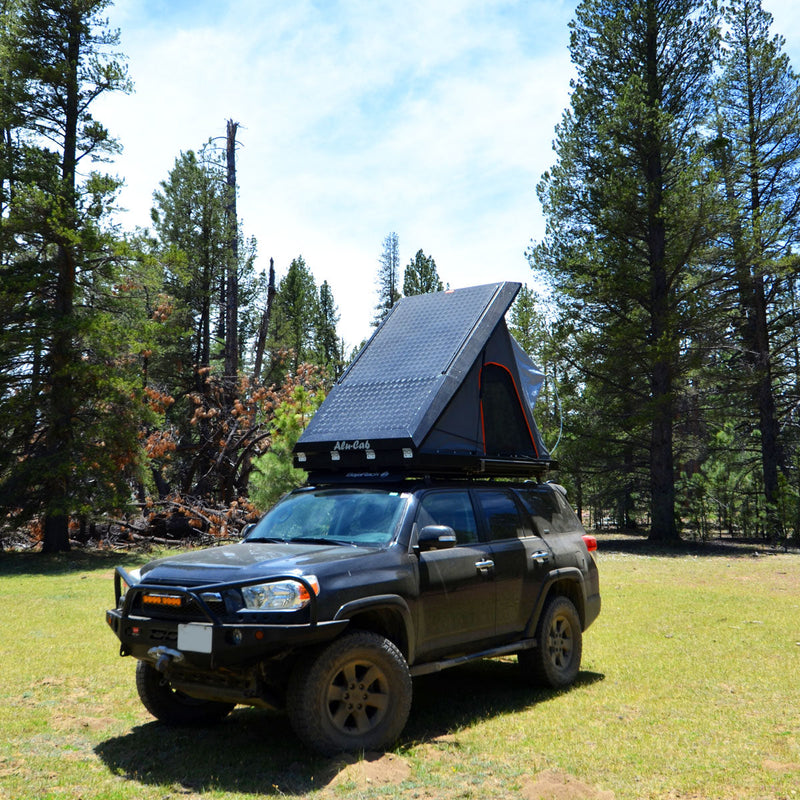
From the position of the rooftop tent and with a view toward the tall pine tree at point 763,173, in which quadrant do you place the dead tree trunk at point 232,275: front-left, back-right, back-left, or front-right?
front-left

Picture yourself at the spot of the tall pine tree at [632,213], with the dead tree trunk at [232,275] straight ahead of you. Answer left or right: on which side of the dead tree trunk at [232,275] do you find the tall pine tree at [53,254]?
left

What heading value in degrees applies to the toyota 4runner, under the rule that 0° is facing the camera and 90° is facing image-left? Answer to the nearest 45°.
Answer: approximately 45°

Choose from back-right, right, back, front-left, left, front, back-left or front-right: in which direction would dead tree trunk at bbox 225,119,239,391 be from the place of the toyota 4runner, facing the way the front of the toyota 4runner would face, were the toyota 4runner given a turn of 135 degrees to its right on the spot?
front

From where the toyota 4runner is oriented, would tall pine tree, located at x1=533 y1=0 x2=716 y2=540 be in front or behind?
behind

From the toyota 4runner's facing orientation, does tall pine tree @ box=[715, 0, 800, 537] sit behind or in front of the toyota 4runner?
behind

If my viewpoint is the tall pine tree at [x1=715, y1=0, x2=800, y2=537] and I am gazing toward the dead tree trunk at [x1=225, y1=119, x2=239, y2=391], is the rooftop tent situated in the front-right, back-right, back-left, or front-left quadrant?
front-left

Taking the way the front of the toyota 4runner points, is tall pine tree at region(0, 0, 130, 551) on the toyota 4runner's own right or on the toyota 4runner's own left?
on the toyota 4runner's own right
